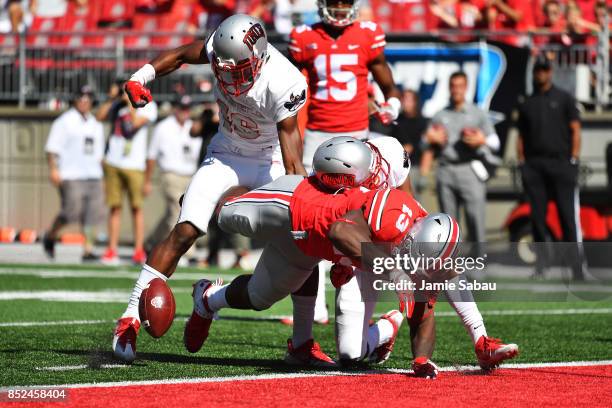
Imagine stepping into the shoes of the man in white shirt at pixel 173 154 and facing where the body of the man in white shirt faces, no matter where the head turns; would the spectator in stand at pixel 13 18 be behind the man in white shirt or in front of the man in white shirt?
behind

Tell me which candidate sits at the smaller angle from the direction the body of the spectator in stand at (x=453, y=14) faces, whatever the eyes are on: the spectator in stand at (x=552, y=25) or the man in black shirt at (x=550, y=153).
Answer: the man in black shirt

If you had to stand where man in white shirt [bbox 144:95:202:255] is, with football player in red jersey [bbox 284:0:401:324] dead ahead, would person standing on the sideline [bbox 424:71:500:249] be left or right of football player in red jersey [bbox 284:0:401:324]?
left

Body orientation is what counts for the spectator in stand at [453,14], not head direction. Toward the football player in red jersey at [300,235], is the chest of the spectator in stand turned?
yes

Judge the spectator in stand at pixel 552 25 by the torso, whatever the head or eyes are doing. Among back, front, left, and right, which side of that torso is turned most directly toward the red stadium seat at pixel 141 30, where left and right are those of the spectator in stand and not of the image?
right
